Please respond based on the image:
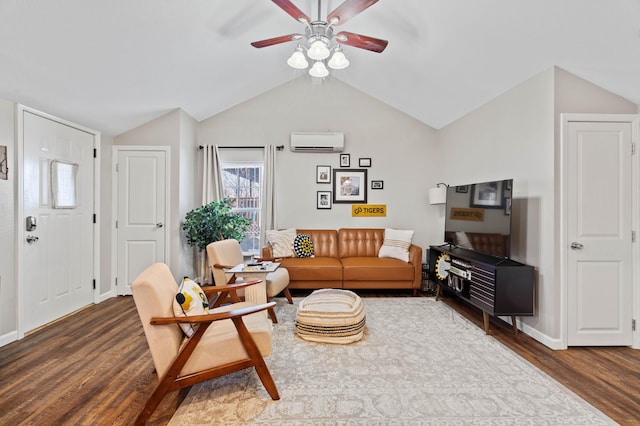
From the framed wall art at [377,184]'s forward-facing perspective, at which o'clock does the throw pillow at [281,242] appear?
The throw pillow is roughly at 2 o'clock from the framed wall art.

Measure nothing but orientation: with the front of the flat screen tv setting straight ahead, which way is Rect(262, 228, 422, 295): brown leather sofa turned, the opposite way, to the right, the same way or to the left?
to the left

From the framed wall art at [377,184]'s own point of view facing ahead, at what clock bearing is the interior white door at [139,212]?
The interior white door is roughly at 2 o'clock from the framed wall art.

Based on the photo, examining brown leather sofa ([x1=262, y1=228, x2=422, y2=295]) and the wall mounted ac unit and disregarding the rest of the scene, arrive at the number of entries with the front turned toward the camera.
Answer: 2

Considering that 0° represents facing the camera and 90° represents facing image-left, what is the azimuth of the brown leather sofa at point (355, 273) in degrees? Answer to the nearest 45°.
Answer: approximately 0°

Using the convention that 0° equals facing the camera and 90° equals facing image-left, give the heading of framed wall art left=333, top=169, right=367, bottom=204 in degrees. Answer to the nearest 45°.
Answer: approximately 0°
